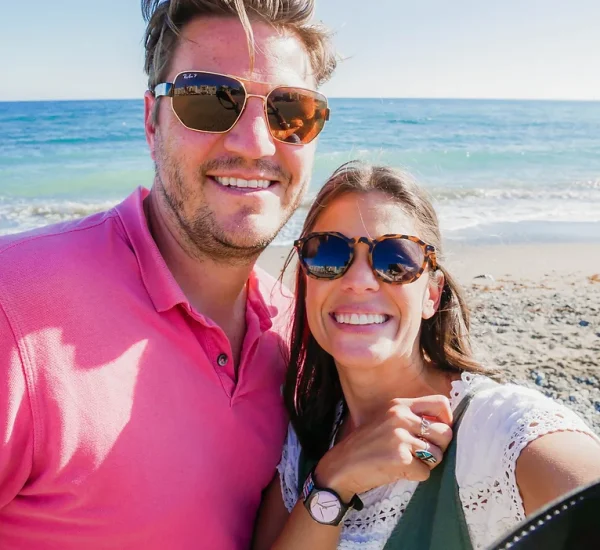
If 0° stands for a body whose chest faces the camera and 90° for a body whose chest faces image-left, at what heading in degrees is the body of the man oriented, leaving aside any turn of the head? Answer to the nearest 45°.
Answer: approximately 315°

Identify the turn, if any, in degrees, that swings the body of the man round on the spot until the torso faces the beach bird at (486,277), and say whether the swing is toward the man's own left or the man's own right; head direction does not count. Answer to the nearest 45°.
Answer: approximately 90° to the man's own left

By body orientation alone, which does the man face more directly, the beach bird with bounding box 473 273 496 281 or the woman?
the woman
